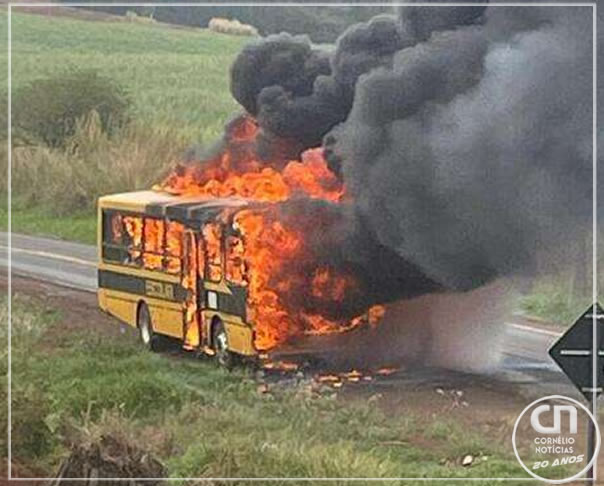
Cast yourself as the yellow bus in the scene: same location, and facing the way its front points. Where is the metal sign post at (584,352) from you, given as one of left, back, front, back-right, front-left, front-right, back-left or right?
front-right

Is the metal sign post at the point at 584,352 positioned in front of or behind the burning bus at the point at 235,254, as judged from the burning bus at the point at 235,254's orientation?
in front
